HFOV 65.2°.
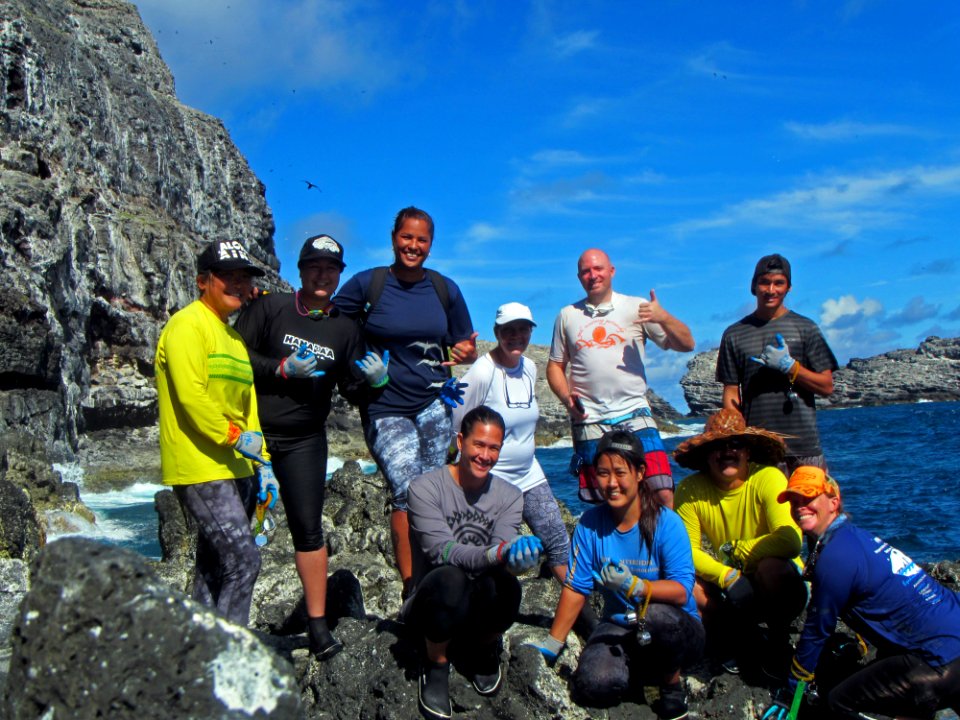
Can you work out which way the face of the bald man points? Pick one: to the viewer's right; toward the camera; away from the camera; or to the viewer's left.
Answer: toward the camera

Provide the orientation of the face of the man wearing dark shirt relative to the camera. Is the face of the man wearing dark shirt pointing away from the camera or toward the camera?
toward the camera

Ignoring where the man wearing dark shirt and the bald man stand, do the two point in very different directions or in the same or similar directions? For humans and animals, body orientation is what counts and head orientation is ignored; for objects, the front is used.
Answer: same or similar directions

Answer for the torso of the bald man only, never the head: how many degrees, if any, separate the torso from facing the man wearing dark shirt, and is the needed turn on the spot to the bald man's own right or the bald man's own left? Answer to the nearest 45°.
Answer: approximately 90° to the bald man's own left

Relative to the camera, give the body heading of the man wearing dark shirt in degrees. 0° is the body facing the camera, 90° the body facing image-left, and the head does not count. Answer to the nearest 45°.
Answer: approximately 0°

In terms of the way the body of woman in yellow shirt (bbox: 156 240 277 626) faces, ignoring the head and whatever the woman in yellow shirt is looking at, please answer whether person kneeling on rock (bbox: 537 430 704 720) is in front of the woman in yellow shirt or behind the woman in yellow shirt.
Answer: in front

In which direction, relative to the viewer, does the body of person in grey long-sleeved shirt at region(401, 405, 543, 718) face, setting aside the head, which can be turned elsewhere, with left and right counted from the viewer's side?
facing the viewer

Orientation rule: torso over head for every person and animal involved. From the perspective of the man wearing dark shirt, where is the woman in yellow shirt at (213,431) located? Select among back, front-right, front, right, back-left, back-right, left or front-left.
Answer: front-right

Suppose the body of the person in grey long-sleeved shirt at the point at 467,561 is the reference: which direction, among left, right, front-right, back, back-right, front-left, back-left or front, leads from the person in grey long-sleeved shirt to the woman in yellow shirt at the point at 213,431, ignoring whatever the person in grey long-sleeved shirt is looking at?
right

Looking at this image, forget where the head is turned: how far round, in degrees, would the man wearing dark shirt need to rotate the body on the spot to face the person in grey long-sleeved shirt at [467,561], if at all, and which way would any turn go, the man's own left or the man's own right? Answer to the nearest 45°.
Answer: approximately 45° to the man's own right

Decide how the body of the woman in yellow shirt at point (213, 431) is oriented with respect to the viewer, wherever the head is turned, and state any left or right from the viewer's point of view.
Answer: facing the viewer and to the right of the viewer

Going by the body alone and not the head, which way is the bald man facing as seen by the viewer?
toward the camera

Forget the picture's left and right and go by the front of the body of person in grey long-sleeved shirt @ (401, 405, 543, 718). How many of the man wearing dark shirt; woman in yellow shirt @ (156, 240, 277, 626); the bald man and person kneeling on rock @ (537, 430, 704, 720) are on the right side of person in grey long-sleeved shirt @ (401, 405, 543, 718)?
1

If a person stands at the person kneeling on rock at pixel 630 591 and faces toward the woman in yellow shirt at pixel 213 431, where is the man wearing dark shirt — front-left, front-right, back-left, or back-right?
back-right
